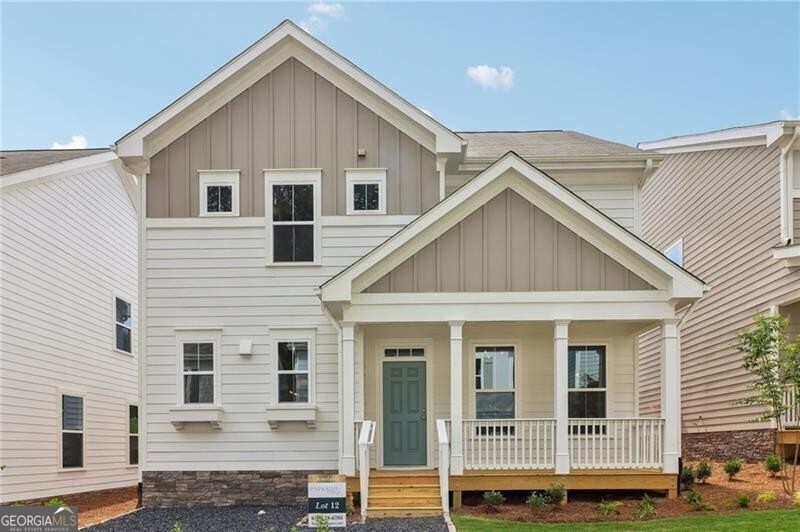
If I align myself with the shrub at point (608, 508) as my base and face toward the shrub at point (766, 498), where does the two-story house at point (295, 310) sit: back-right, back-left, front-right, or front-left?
back-left

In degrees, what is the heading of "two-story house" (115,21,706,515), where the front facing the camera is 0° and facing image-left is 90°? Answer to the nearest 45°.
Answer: approximately 0°

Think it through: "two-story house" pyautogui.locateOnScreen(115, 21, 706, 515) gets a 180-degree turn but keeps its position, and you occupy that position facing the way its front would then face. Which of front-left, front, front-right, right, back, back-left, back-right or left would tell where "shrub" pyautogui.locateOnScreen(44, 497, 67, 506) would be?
left

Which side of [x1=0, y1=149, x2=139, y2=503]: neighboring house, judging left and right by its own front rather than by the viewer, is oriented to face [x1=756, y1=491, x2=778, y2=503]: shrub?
left

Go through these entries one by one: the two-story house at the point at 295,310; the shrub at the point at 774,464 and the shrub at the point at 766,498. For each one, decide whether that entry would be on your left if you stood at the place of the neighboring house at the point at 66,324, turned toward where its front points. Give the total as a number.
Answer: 3

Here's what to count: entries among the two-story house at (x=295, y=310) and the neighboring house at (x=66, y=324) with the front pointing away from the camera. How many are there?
0

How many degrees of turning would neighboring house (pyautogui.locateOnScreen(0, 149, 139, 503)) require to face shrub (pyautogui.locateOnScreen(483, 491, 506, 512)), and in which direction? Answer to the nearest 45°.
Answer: approximately 90° to its left

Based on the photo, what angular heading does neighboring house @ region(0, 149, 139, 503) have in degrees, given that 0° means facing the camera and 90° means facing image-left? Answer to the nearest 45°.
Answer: approximately 45°
